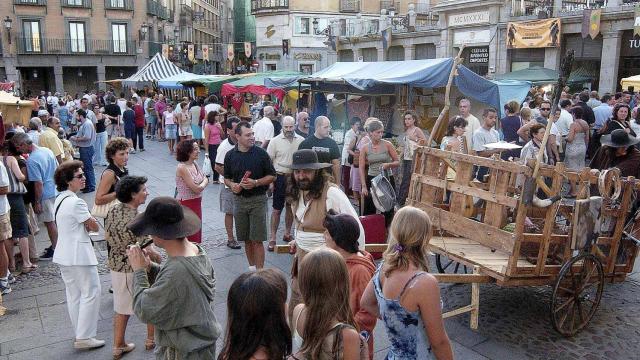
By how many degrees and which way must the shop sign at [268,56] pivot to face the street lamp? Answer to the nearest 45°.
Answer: approximately 45° to its right

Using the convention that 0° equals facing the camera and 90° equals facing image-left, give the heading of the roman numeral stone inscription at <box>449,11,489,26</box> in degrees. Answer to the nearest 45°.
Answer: approximately 0°

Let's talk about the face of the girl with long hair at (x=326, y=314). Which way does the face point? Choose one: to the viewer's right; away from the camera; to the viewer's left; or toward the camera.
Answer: away from the camera

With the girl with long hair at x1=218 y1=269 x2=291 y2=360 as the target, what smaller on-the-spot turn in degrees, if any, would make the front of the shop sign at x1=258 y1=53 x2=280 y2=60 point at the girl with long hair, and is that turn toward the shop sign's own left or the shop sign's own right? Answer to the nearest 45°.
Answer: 0° — it already faces them

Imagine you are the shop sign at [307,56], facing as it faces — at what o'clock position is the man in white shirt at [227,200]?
The man in white shirt is roughly at 12 o'clock from the shop sign.

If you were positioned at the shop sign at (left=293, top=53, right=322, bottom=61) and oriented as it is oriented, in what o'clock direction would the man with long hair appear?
The man with long hair is roughly at 12 o'clock from the shop sign.

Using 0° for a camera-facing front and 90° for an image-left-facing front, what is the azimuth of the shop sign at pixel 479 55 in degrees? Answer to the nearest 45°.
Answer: approximately 0°

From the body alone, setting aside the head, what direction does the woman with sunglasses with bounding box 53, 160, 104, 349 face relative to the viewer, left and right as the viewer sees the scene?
facing to the right of the viewer
